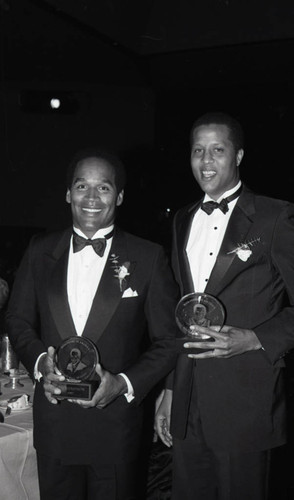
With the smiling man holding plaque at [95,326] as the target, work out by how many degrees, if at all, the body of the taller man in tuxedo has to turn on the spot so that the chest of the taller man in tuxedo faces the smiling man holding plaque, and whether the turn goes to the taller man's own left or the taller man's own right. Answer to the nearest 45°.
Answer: approximately 45° to the taller man's own right

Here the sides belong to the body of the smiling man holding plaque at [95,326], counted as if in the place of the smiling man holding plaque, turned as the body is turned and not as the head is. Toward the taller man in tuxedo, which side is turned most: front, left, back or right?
left

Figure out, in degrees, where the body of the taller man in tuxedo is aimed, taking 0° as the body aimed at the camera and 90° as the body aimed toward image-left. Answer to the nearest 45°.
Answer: approximately 45°

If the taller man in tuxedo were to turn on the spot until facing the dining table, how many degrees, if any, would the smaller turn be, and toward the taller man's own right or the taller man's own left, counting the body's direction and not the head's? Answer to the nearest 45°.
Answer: approximately 45° to the taller man's own right

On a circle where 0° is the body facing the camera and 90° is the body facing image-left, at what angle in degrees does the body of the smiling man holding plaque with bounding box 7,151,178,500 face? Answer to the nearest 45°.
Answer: approximately 0°
